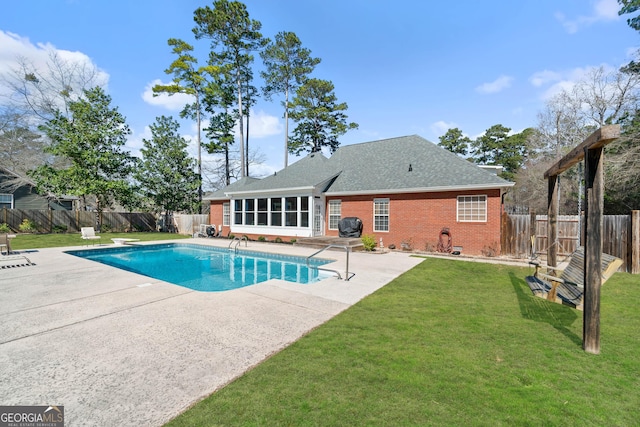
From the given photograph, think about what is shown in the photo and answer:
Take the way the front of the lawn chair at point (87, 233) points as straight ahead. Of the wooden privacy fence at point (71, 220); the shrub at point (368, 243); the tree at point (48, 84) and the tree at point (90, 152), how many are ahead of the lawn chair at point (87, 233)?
1

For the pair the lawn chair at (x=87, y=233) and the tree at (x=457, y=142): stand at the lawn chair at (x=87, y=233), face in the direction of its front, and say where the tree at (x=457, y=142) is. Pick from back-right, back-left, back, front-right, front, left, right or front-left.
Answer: front-left

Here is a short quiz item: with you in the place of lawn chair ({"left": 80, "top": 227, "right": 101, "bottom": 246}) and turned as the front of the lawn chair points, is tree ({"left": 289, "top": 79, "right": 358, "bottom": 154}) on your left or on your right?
on your left

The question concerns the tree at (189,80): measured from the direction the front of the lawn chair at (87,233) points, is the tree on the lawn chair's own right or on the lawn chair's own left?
on the lawn chair's own left

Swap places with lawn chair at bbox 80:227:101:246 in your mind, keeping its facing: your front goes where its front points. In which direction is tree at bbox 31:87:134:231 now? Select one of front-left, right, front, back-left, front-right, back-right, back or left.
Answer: back-left

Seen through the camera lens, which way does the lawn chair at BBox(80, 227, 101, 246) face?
facing the viewer and to the right of the viewer
